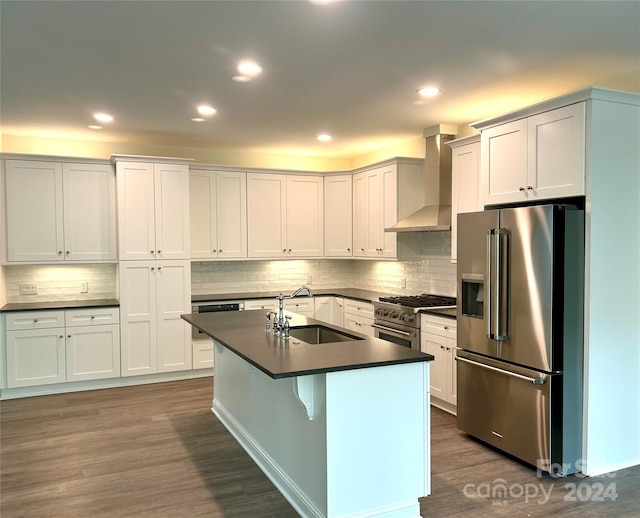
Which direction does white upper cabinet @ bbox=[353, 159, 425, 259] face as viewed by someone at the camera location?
facing the viewer and to the left of the viewer

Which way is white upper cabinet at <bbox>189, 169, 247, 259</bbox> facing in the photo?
toward the camera

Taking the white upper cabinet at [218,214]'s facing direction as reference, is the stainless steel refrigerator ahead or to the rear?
ahead

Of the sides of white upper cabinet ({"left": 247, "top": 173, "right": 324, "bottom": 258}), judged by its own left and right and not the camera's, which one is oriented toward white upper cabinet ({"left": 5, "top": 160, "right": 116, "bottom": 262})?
right

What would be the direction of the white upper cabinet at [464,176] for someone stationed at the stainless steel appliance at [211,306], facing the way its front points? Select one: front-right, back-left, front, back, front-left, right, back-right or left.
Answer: front-left

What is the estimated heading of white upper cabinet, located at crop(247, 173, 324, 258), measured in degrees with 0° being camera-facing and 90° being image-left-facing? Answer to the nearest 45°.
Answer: approximately 0°

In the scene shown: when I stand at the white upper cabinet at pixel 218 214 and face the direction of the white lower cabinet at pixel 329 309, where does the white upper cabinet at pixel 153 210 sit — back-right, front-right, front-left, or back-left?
back-right

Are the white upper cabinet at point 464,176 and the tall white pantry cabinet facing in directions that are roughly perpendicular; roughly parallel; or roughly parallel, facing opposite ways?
roughly perpendicular

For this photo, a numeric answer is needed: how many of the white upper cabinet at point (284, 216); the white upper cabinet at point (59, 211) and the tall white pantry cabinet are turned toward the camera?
3

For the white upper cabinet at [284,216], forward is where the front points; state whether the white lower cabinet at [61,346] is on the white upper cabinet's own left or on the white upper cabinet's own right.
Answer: on the white upper cabinet's own right

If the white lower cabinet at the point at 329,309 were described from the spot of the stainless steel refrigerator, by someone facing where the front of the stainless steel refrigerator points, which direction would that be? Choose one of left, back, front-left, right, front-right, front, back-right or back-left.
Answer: right

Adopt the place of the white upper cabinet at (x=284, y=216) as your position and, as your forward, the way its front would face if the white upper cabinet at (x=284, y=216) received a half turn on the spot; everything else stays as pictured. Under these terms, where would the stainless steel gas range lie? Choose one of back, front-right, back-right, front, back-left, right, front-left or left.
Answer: back-right

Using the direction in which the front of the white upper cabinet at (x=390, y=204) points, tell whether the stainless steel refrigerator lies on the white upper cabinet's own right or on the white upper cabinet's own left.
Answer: on the white upper cabinet's own left
